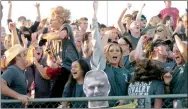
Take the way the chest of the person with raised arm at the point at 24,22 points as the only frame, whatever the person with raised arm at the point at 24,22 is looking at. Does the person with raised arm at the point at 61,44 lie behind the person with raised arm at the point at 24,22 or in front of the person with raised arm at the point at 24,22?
in front

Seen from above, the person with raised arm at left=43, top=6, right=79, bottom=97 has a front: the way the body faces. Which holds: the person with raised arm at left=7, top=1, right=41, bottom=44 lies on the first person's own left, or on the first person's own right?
on the first person's own right

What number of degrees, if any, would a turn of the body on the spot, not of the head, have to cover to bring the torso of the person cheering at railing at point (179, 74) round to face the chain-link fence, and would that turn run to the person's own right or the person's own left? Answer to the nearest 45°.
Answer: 0° — they already face it

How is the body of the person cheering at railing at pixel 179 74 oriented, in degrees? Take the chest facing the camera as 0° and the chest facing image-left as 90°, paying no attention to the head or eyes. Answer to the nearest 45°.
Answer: approximately 45°
